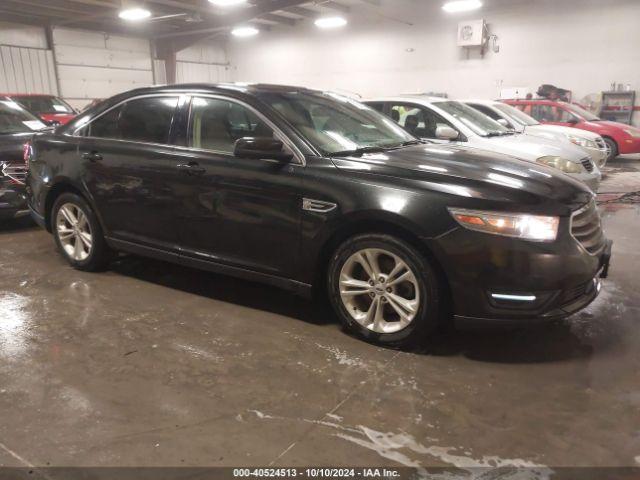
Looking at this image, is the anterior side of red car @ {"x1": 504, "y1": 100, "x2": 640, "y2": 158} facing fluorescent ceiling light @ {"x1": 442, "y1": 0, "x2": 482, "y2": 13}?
no

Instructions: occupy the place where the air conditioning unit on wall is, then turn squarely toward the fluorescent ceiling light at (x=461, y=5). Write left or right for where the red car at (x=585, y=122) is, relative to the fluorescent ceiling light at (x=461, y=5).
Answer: left

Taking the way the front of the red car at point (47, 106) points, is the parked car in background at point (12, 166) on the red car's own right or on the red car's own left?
on the red car's own right

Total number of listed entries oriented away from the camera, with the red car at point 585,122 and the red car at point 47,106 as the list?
0

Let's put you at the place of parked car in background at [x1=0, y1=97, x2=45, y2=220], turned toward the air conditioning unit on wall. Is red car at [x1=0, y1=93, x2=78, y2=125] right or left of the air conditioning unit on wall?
left

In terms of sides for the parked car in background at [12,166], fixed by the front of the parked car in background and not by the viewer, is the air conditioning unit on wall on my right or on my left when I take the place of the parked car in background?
on my left

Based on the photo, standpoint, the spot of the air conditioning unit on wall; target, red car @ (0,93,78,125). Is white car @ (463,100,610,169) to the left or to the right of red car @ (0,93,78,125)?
left

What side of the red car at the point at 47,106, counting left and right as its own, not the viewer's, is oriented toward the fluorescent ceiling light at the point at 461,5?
front

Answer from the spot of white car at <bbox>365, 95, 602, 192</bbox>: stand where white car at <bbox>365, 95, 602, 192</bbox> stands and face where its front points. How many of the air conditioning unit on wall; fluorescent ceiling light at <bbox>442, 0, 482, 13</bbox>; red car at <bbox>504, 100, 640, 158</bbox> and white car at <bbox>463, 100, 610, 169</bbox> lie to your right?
0

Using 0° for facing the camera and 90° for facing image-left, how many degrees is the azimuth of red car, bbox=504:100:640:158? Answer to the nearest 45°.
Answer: approximately 315°

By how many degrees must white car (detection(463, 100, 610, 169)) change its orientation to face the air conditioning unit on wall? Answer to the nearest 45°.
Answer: approximately 135° to its left

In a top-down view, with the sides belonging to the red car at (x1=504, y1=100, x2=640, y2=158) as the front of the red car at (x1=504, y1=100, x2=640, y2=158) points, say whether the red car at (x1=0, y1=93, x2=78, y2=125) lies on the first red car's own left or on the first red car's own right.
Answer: on the first red car's own right

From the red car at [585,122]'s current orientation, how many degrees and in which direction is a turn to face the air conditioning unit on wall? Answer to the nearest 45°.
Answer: approximately 180°

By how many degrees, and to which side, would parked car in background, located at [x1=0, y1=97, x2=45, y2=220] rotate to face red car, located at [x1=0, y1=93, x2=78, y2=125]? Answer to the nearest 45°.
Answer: approximately 135° to its left

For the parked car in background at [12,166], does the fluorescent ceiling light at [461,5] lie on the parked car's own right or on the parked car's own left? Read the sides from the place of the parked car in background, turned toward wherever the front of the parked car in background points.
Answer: on the parked car's own left

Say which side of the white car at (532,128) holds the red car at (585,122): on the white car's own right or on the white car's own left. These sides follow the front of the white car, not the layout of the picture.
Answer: on the white car's own left

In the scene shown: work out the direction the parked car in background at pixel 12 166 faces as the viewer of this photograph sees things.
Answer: facing the viewer and to the right of the viewer
